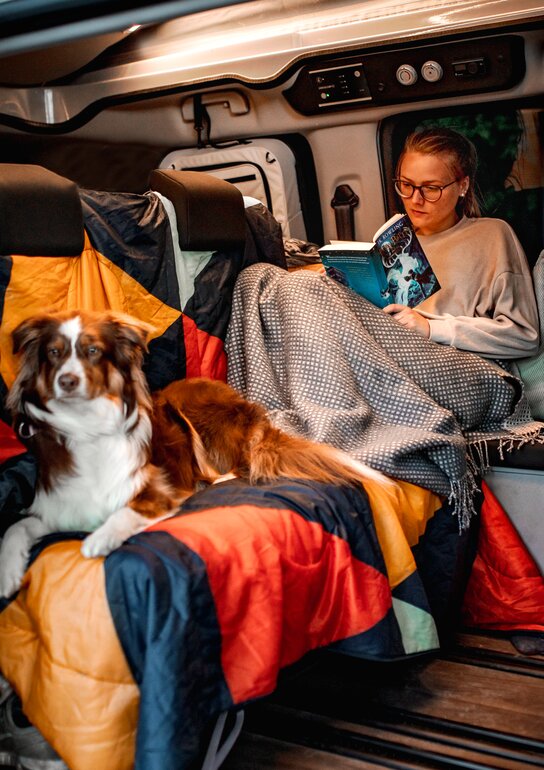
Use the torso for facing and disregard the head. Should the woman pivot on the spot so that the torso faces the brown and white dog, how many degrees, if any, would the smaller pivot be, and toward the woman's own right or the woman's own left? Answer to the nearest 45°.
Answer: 0° — they already face it

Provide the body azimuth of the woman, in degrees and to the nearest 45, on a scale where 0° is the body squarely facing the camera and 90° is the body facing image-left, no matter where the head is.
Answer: approximately 45°

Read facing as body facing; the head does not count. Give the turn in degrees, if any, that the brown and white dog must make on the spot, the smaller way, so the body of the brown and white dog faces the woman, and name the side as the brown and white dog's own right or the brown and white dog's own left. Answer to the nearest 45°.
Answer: approximately 180°

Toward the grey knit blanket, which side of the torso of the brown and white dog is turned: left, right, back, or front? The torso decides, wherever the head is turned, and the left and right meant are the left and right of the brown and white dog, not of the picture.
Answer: back

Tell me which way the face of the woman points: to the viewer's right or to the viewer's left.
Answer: to the viewer's left

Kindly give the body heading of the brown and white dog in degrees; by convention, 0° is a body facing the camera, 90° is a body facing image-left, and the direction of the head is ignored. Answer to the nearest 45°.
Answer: approximately 45°
